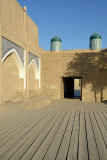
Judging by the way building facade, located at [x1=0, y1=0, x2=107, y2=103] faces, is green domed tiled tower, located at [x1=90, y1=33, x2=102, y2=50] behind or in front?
behind

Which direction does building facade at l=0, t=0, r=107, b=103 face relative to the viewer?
toward the camera

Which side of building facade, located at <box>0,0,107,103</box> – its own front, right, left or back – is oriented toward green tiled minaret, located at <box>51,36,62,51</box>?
back
